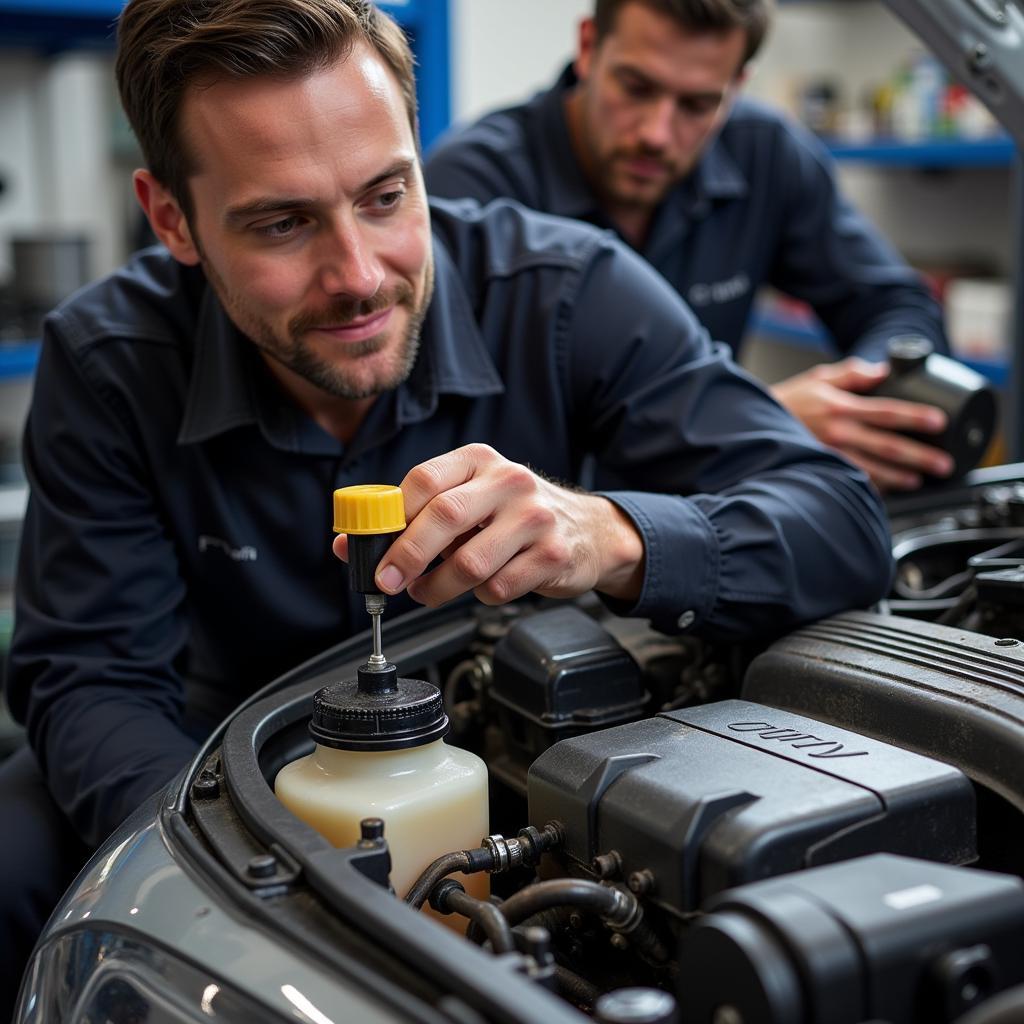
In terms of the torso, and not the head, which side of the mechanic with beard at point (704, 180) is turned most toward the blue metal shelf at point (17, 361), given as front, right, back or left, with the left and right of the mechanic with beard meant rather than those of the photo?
right

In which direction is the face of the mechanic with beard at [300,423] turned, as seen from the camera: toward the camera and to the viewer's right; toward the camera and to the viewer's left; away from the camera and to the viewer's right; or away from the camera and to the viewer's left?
toward the camera and to the viewer's right

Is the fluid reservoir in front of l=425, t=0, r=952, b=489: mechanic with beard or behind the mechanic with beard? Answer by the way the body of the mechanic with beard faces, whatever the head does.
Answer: in front

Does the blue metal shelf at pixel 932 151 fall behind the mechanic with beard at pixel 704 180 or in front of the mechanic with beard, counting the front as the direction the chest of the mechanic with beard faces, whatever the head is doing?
behind

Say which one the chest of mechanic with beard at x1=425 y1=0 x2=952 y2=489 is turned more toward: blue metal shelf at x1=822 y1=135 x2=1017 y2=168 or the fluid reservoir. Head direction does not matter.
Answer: the fluid reservoir

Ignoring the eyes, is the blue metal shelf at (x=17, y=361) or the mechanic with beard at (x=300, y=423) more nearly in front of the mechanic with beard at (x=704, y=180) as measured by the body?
the mechanic with beard

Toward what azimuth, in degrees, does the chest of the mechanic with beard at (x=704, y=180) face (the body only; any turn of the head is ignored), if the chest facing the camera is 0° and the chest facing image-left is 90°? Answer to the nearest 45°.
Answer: approximately 0°

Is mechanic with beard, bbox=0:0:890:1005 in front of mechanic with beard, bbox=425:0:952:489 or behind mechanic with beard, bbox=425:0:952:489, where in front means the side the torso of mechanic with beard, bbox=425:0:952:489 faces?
in front

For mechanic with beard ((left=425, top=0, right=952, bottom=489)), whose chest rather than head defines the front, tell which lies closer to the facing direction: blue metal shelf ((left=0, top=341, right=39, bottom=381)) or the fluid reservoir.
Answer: the fluid reservoir

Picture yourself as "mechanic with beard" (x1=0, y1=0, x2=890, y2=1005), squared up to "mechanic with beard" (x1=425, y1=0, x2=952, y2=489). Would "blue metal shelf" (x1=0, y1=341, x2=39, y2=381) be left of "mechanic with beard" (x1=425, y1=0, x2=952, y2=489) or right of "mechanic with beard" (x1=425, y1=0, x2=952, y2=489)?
left
